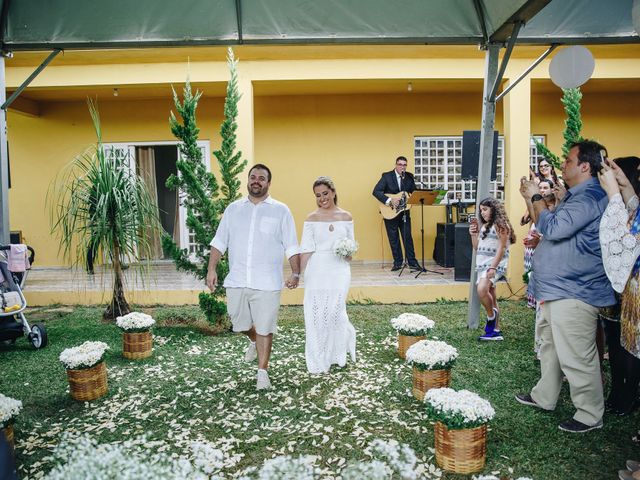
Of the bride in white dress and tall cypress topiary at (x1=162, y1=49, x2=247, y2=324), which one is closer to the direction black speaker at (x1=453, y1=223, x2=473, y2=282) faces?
the bride in white dress

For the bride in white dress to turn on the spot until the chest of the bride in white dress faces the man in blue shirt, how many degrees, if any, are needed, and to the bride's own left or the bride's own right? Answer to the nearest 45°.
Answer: approximately 45° to the bride's own left

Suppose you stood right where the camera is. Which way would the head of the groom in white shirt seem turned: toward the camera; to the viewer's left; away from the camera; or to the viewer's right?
toward the camera

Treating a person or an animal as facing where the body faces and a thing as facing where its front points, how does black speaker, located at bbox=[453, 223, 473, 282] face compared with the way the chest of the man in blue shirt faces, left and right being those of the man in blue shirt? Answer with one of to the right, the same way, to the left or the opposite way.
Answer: to the left

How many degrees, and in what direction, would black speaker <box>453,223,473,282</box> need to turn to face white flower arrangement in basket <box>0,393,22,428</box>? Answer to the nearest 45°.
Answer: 0° — it already faces it

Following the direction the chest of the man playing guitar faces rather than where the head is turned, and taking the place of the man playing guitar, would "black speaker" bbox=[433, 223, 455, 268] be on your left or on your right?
on your left

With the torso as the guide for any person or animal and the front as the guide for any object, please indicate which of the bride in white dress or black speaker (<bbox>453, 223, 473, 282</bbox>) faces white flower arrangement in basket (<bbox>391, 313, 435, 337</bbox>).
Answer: the black speaker

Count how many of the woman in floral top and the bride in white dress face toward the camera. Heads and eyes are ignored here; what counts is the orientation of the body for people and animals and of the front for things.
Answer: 1

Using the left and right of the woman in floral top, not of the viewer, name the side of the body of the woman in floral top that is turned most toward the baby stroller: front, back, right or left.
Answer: front

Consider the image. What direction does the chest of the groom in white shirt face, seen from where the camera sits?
toward the camera

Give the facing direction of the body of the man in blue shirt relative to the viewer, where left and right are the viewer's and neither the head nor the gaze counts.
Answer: facing to the left of the viewer

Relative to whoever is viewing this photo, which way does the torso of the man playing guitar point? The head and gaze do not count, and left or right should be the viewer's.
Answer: facing the viewer

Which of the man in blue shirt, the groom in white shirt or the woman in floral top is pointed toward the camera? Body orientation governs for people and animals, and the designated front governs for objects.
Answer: the groom in white shirt

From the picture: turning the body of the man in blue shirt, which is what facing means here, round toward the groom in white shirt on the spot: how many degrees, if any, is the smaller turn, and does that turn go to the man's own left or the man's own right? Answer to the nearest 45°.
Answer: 0° — they already face them

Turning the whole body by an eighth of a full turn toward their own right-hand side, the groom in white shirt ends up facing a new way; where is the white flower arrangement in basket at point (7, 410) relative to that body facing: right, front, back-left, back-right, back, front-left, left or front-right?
front

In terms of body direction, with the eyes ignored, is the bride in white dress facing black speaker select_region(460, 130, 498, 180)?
no

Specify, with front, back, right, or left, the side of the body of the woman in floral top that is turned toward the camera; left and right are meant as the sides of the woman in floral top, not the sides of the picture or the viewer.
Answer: left
